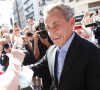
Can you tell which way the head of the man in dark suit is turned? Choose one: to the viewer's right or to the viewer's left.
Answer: to the viewer's left
